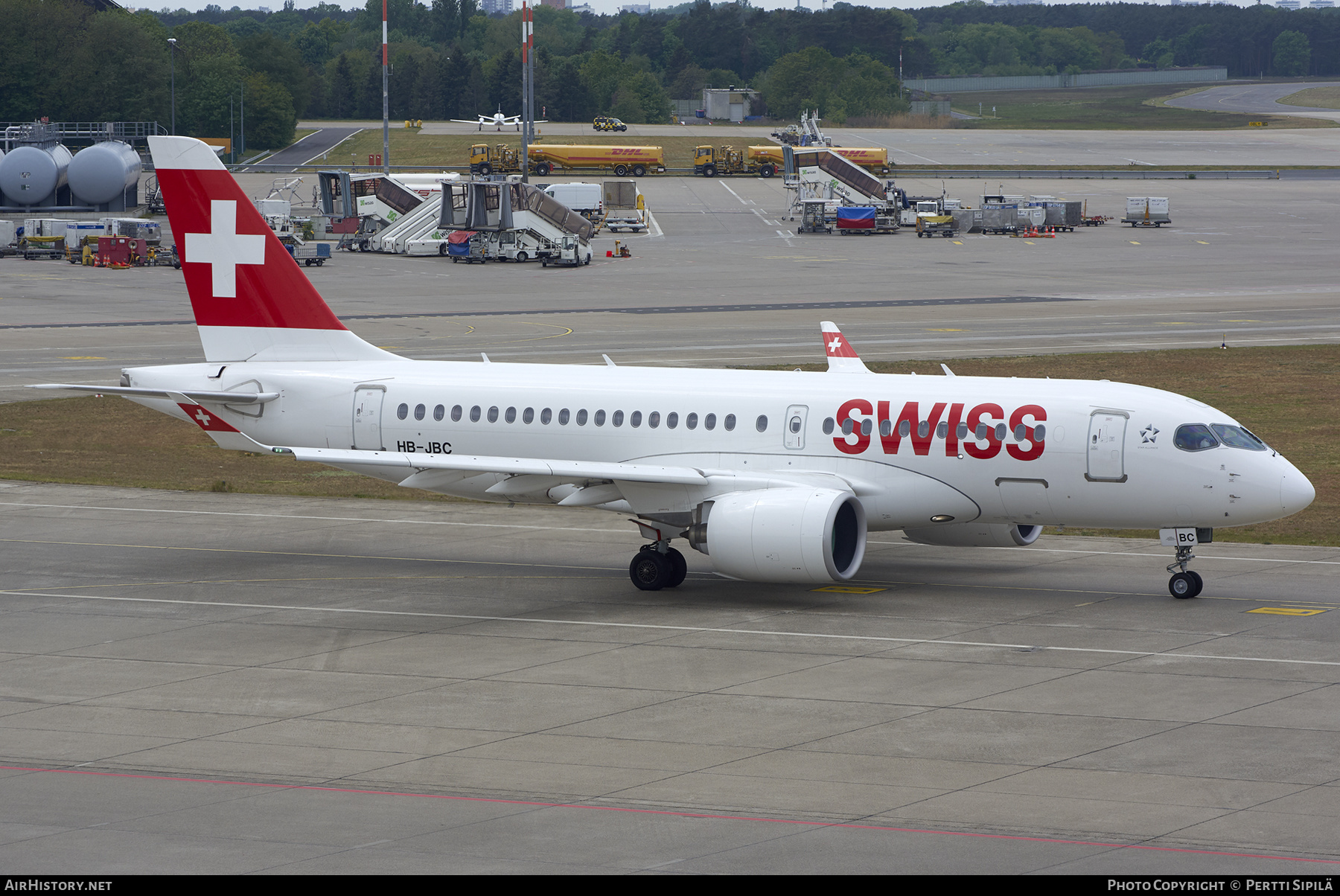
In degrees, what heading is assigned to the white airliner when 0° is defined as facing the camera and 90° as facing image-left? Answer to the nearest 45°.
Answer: approximately 315°
